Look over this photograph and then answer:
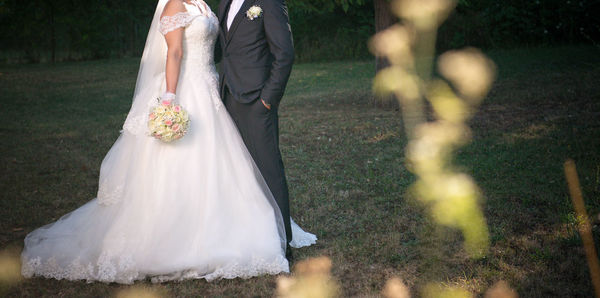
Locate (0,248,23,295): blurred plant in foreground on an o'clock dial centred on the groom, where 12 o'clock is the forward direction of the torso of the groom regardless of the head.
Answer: The blurred plant in foreground is roughly at 1 o'clock from the groom.

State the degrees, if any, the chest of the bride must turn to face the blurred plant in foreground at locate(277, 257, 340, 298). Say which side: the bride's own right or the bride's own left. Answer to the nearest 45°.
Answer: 0° — they already face it

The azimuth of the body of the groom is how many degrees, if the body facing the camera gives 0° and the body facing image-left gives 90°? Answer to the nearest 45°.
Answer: approximately 45°

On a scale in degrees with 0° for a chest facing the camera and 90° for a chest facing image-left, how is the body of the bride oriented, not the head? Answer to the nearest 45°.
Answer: approximately 315°
